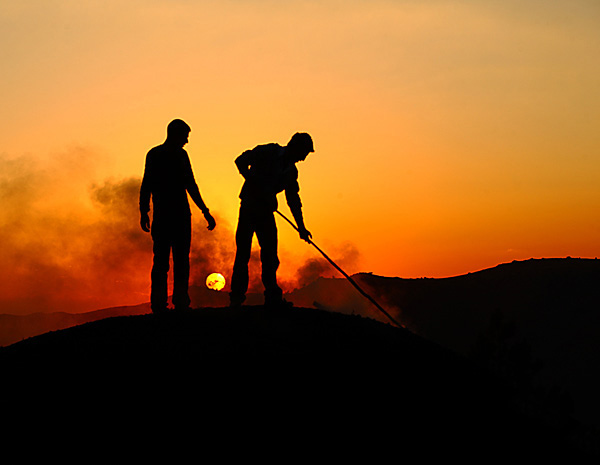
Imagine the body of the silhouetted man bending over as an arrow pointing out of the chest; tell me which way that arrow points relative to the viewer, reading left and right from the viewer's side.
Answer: facing the viewer and to the right of the viewer

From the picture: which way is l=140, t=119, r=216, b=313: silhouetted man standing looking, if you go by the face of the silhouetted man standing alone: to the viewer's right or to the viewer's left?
to the viewer's right

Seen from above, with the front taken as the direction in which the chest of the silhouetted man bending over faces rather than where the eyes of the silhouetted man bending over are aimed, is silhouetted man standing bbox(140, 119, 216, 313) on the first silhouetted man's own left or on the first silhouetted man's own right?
on the first silhouetted man's own right
